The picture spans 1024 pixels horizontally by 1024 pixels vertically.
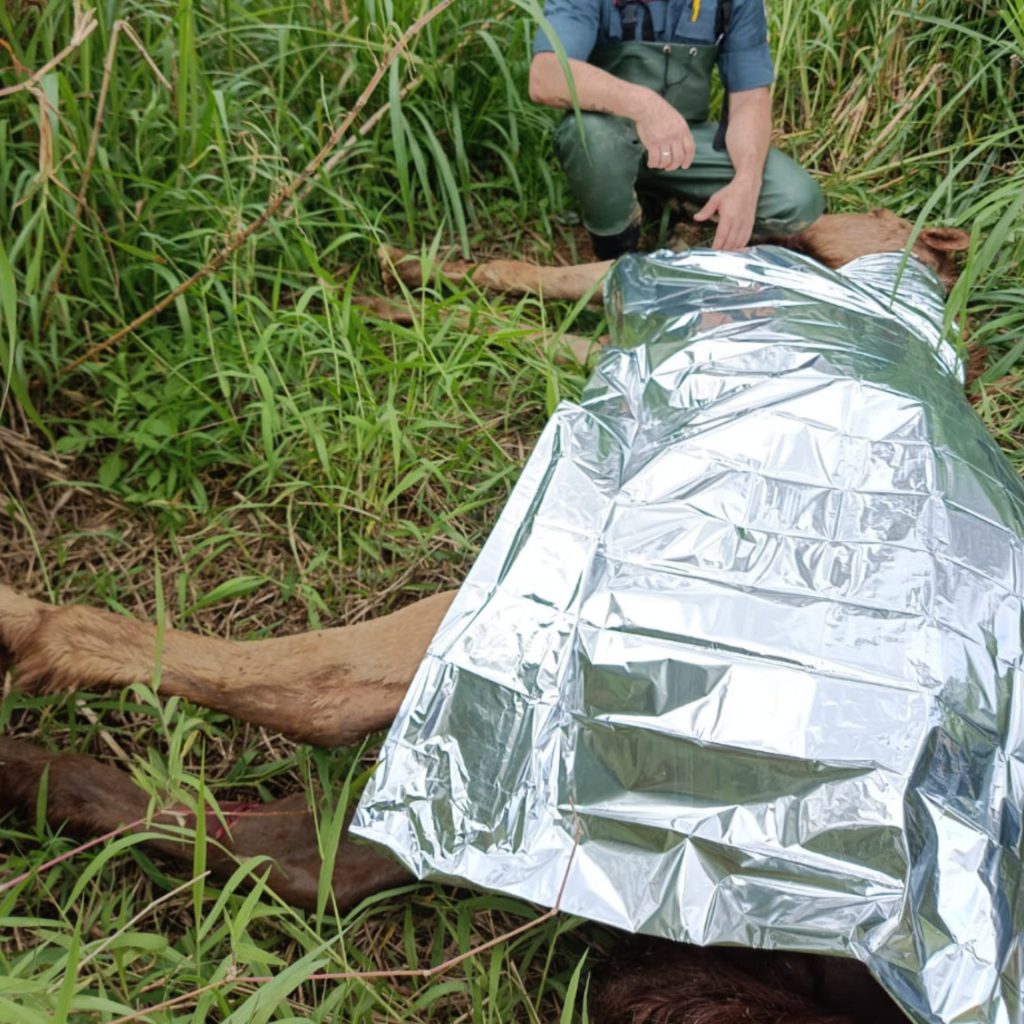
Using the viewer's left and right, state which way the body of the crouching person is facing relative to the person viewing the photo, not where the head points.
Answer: facing the viewer

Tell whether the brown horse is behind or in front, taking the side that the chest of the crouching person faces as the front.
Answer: in front

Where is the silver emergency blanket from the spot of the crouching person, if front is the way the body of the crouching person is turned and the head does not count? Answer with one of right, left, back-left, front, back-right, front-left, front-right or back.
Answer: front
